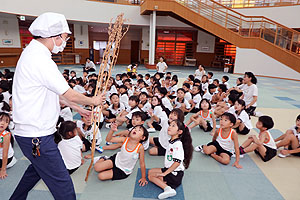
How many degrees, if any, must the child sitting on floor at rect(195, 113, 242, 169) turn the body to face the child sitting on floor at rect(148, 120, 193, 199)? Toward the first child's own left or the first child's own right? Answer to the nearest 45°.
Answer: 0° — they already face them

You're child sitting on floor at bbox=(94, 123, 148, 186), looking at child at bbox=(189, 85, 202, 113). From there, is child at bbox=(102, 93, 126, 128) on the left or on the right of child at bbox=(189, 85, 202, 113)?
left

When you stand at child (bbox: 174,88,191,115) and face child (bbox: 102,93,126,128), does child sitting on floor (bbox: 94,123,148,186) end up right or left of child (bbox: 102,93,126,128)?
left

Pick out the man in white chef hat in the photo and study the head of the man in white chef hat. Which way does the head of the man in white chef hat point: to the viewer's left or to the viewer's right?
to the viewer's right

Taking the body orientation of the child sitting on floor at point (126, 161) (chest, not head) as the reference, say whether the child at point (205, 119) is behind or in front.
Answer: behind

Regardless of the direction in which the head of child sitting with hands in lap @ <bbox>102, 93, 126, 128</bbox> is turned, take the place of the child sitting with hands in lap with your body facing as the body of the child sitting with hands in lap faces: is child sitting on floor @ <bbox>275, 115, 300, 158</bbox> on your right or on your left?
on your left

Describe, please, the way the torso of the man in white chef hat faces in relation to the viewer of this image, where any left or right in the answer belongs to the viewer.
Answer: facing to the right of the viewer

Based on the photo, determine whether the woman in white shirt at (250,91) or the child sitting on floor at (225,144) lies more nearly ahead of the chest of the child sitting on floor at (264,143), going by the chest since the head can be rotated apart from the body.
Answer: the child sitting on floor

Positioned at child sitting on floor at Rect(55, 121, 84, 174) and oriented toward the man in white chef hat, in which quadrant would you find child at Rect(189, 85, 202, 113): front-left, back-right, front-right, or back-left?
back-left

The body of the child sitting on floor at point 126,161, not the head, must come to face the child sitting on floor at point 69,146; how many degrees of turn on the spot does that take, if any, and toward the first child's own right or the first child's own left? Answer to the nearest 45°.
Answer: approximately 45° to the first child's own right

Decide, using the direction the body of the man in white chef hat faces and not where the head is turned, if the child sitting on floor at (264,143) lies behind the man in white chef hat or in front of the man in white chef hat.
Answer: in front
